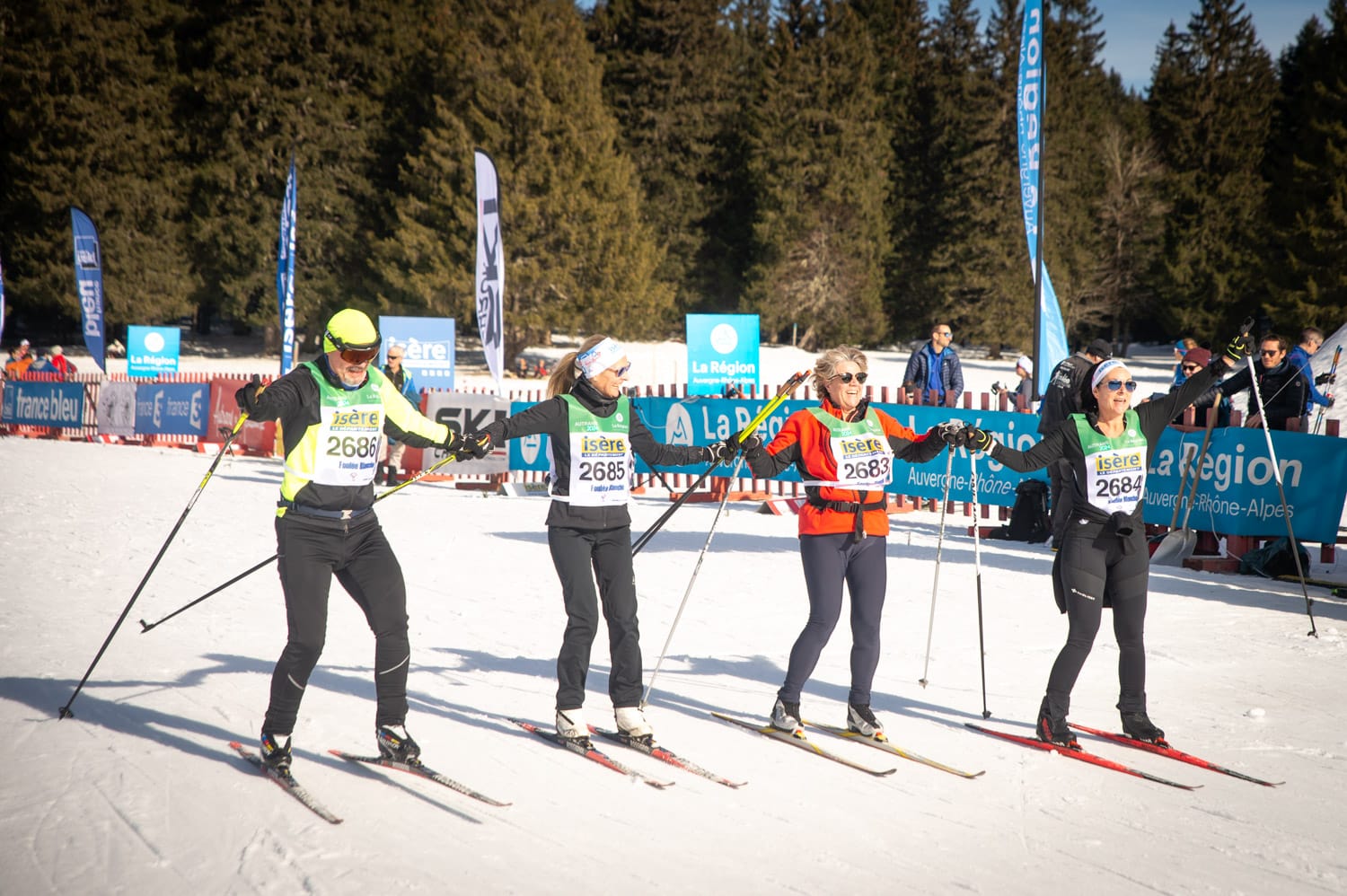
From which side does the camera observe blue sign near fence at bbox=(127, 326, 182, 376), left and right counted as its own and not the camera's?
front

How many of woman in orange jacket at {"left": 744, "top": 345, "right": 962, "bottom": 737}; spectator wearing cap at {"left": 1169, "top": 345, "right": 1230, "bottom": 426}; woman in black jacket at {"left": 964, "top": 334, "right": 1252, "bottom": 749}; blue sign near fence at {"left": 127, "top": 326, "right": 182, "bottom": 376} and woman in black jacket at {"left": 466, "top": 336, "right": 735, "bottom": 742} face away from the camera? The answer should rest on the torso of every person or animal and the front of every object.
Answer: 0

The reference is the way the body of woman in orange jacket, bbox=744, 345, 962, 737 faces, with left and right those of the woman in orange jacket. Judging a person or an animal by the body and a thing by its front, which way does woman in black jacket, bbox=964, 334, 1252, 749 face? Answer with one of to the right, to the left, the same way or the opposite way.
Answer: the same way

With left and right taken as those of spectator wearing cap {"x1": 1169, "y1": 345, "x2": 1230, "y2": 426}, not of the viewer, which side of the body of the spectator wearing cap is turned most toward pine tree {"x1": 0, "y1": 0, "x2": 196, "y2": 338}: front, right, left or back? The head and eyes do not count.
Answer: right

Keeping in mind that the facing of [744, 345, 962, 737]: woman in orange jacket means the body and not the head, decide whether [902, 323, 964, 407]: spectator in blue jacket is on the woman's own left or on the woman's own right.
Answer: on the woman's own left

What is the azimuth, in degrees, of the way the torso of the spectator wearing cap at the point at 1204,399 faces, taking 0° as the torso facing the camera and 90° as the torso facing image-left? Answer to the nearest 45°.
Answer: approximately 45°

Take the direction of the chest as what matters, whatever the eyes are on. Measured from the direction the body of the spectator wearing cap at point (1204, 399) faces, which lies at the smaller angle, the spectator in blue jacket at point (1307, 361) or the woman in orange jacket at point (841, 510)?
the woman in orange jacket

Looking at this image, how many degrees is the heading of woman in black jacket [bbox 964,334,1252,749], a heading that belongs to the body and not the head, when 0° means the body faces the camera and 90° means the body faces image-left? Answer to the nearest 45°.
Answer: approximately 315°

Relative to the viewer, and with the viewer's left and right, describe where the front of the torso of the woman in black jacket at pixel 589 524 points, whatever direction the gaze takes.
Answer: facing the viewer and to the right of the viewer

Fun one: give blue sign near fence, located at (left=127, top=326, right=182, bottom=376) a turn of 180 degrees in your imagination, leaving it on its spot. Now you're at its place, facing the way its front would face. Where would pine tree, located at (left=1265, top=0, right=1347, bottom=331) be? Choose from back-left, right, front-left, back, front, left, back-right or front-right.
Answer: right

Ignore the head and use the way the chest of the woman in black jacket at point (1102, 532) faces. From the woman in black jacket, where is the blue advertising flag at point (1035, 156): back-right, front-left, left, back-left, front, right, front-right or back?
back-left

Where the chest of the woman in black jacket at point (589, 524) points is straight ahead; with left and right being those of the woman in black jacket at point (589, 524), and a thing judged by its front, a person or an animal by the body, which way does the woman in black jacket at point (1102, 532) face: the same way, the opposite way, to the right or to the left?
the same way

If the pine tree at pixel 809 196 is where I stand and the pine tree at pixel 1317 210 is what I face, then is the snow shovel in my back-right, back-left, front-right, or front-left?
front-right
